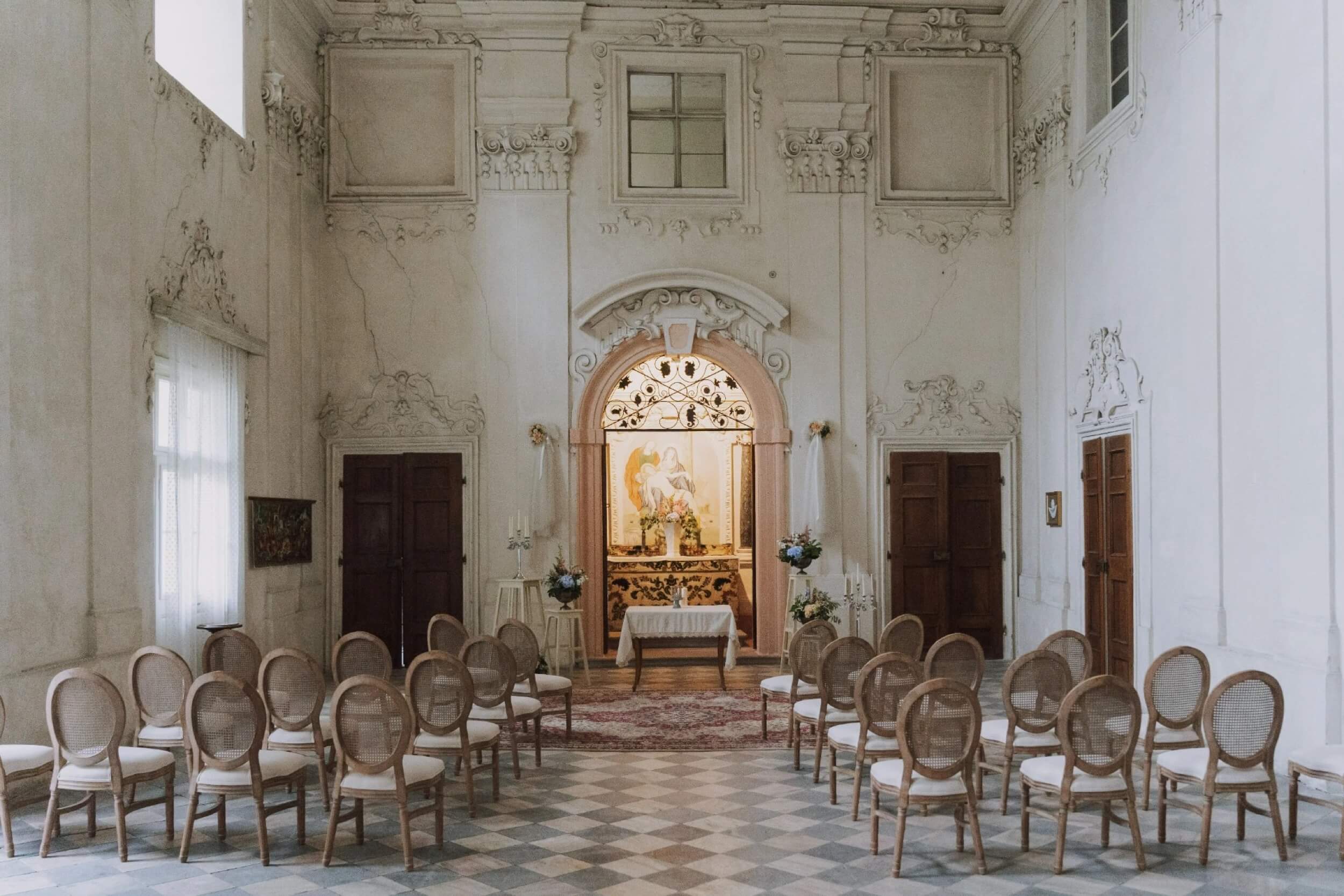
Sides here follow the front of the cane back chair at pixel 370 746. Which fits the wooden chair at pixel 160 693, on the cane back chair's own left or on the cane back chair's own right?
on the cane back chair's own left

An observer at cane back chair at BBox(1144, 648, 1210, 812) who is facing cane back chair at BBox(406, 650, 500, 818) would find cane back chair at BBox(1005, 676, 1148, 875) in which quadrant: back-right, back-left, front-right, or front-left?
front-left

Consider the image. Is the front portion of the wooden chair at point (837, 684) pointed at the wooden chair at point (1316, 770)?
no

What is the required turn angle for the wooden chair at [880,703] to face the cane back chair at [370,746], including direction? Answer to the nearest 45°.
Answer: approximately 90° to its left

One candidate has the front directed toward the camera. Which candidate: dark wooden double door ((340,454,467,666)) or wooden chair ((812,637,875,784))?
the dark wooden double door

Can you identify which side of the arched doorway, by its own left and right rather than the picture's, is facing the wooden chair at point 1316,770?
front

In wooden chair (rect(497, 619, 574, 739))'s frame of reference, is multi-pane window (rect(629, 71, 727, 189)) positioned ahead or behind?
ahead

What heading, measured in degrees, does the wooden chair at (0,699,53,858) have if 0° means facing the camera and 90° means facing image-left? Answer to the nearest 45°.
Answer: approximately 225°

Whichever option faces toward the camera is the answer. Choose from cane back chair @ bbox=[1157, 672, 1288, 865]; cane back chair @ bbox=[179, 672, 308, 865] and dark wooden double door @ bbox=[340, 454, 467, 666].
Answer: the dark wooden double door

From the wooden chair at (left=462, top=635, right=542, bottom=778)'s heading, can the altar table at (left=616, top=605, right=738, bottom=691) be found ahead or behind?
ahead

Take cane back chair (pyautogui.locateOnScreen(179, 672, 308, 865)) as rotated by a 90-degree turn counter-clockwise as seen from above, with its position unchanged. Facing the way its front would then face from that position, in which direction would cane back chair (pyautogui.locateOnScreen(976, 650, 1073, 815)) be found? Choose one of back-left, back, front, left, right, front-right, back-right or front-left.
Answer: back-right

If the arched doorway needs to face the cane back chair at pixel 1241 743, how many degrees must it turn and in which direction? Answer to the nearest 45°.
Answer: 0° — it already faces it

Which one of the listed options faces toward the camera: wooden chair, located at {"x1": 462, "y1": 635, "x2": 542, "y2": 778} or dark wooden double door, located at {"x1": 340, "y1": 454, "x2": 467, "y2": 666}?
the dark wooden double door

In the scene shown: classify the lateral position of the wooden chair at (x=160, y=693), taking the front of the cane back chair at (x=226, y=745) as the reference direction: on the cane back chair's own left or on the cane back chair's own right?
on the cane back chair's own left

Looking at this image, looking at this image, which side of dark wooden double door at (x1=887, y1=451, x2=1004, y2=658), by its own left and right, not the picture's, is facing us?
front

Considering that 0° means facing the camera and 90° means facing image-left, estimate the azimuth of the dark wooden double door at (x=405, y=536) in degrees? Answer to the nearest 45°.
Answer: approximately 0°

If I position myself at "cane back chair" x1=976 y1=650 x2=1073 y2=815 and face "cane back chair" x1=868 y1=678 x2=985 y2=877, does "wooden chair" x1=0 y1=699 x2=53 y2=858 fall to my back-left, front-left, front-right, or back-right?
front-right

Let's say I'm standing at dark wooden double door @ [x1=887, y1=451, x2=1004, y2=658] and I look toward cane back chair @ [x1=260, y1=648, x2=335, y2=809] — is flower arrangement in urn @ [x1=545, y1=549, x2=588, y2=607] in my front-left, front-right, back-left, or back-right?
front-right

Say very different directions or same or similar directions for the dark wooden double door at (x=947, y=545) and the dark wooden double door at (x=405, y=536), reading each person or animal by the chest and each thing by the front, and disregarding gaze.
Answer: same or similar directions
